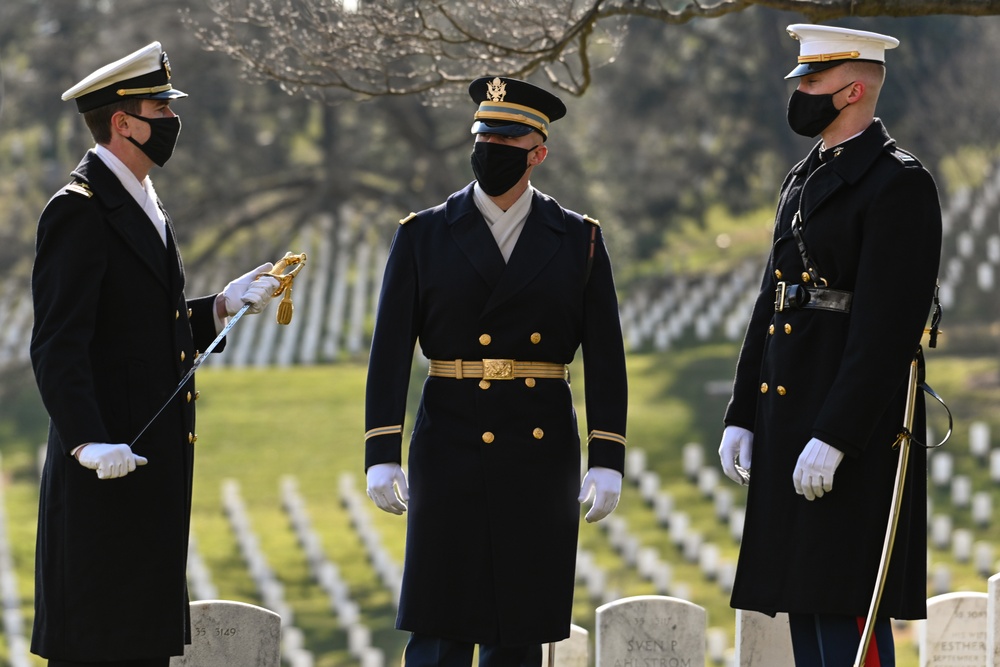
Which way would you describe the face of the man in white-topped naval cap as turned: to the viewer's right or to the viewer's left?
to the viewer's right

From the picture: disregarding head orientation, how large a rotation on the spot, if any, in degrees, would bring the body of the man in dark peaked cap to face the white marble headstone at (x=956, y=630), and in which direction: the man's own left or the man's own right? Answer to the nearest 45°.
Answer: approximately 135° to the man's own left

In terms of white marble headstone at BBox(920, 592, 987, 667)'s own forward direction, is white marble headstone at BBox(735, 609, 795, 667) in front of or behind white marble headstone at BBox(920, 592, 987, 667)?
in front

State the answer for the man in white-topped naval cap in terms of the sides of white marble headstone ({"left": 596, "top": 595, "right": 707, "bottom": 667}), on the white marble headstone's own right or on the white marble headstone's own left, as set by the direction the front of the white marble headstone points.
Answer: on the white marble headstone's own right

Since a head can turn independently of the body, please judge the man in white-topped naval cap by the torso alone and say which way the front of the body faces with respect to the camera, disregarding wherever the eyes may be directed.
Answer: to the viewer's right

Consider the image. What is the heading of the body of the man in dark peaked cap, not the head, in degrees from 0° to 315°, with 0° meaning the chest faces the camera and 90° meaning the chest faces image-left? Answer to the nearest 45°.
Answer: approximately 0°

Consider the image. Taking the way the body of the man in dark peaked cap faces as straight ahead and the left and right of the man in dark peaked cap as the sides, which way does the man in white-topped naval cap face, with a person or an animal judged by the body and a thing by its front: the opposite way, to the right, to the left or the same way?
to the left
